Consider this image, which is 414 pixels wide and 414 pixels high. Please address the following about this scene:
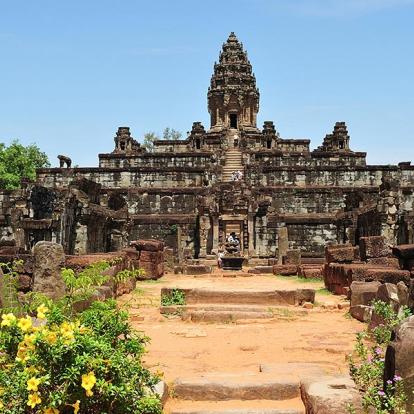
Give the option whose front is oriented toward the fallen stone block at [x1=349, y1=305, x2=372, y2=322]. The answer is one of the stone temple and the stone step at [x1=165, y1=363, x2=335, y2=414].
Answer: the stone temple

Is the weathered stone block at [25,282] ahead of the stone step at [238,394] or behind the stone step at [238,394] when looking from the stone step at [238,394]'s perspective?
behind

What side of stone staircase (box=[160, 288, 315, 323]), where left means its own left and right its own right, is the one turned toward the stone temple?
back

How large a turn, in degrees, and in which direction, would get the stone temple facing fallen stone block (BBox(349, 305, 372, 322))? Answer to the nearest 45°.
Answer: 0° — it already faces it

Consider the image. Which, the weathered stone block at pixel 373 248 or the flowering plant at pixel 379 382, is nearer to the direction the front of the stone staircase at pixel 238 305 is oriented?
the flowering plant

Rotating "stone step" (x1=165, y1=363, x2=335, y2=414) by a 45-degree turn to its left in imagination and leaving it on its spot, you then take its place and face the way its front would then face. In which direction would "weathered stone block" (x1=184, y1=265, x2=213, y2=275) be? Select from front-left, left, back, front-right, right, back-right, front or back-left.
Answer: back-left

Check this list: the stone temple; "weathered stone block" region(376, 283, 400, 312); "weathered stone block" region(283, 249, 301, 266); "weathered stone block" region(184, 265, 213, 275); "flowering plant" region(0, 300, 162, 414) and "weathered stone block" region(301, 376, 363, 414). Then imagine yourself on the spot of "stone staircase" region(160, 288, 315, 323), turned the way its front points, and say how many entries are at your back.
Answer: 3
